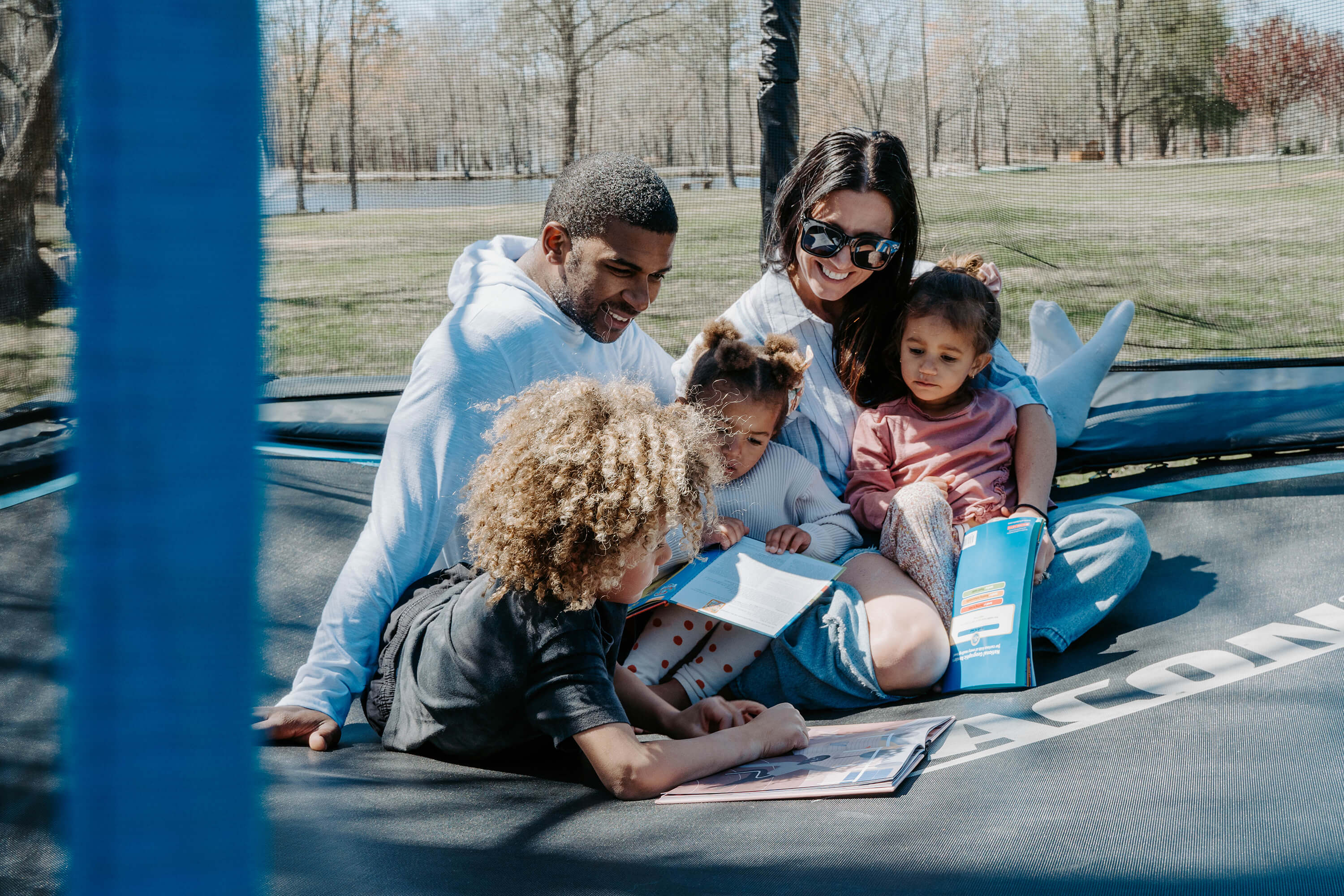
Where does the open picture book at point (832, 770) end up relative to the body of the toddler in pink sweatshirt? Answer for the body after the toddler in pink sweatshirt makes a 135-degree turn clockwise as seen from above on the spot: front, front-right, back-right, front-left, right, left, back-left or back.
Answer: back-left

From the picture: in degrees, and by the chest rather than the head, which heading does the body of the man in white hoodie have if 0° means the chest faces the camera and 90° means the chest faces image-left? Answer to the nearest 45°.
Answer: approximately 315°

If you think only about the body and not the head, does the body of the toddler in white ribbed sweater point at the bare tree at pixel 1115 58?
no

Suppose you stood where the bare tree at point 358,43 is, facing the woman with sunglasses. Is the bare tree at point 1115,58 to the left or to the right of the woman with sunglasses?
left

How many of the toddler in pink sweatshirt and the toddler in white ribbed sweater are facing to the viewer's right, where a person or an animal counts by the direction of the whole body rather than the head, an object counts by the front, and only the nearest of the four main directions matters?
0

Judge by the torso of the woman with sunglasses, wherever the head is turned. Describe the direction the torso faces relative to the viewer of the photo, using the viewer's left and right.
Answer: facing the viewer

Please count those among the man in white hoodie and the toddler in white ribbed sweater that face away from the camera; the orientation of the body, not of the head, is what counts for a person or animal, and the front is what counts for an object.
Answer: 0

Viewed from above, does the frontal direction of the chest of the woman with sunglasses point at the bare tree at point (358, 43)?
no

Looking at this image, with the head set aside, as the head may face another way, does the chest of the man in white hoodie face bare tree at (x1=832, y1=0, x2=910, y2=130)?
no

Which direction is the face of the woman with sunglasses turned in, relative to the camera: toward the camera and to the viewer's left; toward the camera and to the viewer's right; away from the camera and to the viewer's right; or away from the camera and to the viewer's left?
toward the camera and to the viewer's left

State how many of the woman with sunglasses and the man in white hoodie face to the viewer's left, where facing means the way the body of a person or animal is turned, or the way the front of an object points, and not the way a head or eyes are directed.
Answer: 0

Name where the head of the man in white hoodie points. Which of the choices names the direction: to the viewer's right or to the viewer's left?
to the viewer's right
